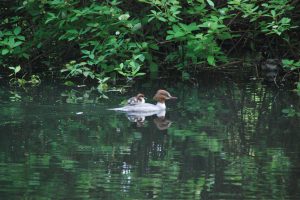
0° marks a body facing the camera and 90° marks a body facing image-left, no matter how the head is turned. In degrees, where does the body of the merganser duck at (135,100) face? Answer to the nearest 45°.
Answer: approximately 270°
